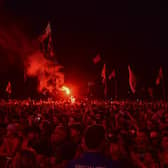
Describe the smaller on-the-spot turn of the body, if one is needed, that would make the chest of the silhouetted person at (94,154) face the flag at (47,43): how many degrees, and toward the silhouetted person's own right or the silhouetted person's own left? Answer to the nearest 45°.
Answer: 0° — they already face it

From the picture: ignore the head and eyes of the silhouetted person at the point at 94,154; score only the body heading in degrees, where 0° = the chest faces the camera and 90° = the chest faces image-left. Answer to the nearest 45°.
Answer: approximately 180°
